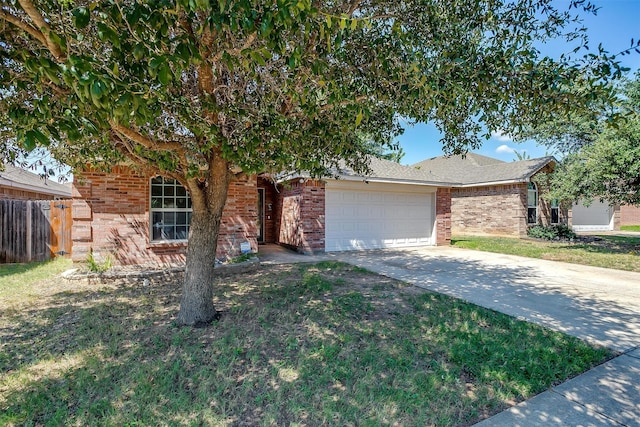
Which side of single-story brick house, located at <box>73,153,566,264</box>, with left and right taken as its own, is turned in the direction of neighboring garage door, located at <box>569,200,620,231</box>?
left

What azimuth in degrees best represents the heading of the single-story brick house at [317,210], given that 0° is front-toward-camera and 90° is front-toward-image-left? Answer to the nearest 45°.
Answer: approximately 315°

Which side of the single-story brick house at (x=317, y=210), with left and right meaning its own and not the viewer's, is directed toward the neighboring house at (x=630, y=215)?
left

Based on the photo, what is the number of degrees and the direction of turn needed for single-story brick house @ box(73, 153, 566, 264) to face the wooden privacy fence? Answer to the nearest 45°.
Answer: approximately 135° to its right

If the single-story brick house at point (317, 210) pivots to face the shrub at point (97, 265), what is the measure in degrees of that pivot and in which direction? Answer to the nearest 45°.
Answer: approximately 90° to its right

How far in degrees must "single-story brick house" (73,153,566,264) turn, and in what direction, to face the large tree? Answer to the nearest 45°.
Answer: approximately 45° to its right

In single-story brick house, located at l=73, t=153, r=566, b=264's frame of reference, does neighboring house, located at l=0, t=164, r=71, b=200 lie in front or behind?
behind
